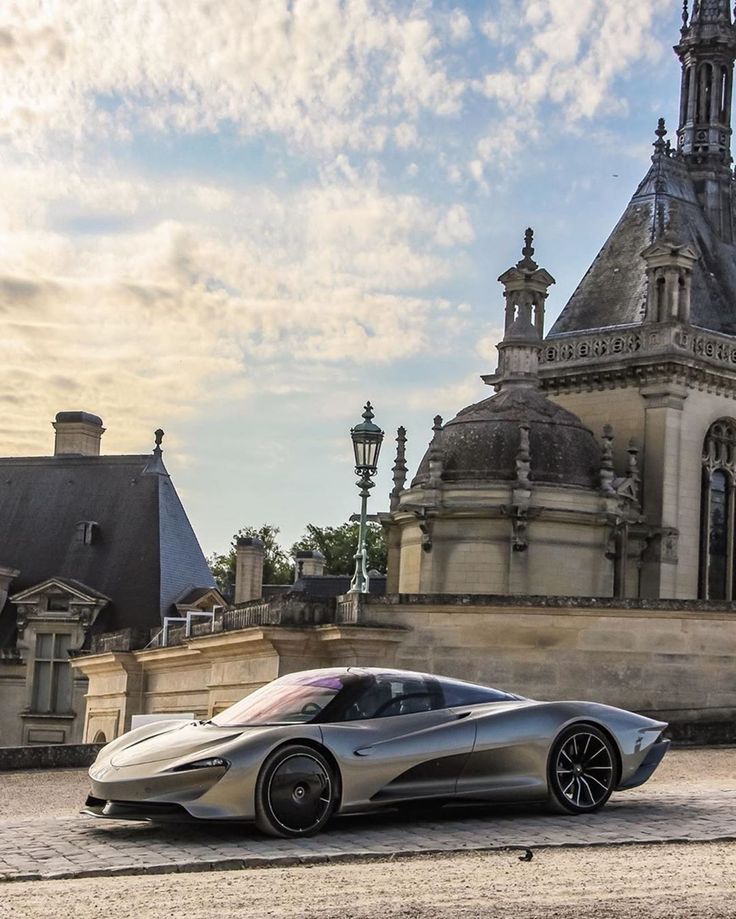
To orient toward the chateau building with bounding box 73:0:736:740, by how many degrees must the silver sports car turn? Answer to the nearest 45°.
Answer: approximately 135° to its right

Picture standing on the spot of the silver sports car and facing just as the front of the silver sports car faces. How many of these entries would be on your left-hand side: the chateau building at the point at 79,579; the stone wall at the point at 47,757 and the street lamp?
0

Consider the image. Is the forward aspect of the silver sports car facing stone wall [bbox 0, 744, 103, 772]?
no

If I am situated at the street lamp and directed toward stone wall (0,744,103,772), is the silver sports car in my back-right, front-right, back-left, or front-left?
front-left

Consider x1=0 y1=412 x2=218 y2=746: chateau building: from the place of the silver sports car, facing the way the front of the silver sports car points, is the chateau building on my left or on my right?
on my right

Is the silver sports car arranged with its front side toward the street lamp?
no

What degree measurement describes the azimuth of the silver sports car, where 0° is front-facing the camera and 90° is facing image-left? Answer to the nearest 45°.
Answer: approximately 45°
